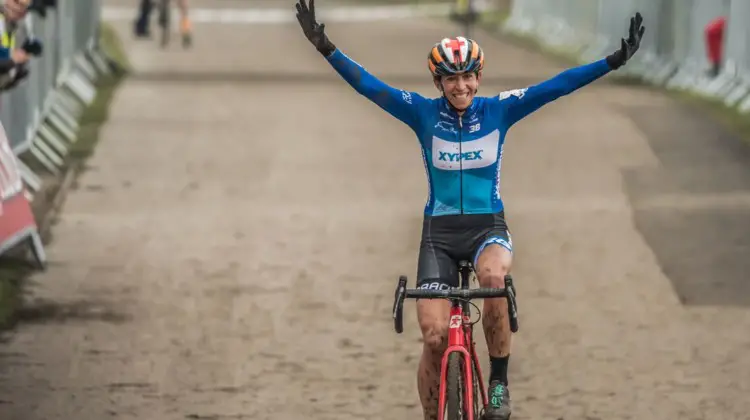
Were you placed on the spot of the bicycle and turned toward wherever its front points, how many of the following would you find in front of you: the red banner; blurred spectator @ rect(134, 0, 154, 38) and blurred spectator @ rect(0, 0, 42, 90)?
0

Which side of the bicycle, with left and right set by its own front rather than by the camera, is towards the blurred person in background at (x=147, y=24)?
back

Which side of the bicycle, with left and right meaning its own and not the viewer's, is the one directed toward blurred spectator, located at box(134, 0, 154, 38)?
back

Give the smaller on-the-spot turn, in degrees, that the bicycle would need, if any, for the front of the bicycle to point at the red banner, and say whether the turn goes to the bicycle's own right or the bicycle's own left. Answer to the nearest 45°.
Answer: approximately 135° to the bicycle's own right

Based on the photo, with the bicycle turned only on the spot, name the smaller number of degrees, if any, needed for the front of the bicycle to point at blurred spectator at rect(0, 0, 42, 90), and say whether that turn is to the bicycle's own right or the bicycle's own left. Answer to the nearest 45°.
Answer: approximately 135° to the bicycle's own right

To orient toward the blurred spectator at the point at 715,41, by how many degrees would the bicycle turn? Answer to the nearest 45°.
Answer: approximately 180°

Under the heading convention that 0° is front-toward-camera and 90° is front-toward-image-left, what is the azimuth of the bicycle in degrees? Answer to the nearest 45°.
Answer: approximately 0°
